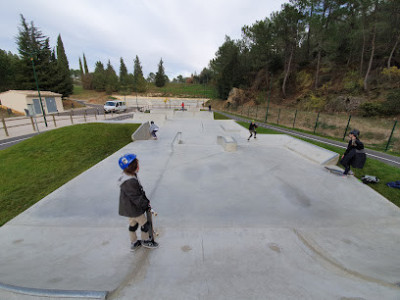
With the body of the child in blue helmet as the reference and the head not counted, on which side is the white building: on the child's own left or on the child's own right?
on the child's own left

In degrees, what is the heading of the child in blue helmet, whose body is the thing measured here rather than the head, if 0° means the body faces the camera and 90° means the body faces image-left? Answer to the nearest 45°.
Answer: approximately 270°

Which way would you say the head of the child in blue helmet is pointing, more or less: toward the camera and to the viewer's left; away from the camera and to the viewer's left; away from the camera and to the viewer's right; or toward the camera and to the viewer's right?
away from the camera and to the viewer's right

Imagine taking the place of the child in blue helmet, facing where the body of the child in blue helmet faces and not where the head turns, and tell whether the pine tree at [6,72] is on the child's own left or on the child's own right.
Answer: on the child's own left

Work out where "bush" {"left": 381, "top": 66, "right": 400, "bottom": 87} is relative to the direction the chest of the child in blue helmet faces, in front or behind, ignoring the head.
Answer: in front

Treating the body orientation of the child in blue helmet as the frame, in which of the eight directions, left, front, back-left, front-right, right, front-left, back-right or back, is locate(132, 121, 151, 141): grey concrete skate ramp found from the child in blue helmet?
left

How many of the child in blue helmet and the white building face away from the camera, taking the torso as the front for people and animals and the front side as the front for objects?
0

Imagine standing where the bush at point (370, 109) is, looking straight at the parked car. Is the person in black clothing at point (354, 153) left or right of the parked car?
left

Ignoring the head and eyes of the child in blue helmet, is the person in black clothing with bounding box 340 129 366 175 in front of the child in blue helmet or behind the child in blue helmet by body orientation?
in front

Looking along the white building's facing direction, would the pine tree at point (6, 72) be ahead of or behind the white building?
behind
